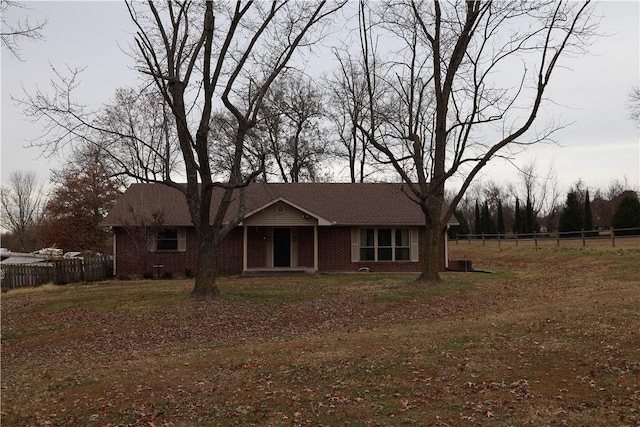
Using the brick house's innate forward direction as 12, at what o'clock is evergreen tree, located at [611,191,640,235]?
The evergreen tree is roughly at 8 o'clock from the brick house.

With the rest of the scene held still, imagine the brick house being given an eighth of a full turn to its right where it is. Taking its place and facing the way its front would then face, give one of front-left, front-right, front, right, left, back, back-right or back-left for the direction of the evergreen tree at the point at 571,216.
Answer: back

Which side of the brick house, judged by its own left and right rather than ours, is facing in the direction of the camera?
front

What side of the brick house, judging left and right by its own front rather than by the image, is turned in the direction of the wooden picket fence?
right
